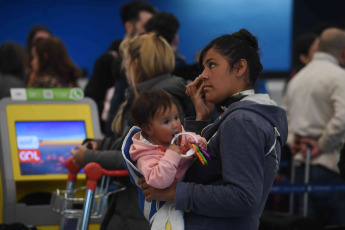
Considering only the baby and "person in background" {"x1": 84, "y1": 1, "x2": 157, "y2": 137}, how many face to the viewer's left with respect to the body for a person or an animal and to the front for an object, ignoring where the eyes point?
0

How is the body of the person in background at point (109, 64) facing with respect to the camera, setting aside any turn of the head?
to the viewer's right

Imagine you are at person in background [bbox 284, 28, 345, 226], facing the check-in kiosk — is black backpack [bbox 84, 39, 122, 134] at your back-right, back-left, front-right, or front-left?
front-right

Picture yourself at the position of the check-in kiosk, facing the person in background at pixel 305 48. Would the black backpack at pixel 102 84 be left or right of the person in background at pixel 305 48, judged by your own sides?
left

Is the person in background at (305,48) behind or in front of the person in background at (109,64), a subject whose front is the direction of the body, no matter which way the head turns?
in front

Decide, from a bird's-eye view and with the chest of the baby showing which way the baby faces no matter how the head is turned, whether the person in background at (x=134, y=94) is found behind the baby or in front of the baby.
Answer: behind

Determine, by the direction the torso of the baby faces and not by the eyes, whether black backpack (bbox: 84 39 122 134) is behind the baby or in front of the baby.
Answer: behind

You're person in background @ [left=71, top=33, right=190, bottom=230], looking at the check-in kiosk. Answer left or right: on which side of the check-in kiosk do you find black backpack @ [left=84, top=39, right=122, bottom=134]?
right

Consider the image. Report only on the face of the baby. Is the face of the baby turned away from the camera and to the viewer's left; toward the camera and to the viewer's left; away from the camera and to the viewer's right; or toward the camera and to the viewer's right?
toward the camera and to the viewer's right

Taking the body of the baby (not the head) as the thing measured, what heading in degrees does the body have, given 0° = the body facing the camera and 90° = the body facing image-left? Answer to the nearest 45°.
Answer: approximately 315°

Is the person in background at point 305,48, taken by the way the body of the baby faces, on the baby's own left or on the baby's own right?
on the baby's own left

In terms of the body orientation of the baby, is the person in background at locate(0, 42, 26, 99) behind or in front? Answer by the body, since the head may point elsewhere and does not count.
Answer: behind

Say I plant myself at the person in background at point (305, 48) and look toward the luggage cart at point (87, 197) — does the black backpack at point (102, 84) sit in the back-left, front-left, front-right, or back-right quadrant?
front-right
